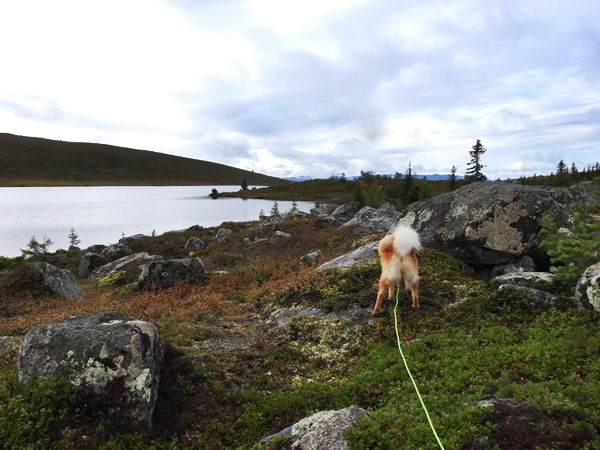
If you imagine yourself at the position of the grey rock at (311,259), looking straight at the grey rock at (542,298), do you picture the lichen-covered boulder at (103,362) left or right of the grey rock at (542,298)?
right

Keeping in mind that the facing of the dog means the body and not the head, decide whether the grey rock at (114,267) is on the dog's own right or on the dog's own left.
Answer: on the dog's own left

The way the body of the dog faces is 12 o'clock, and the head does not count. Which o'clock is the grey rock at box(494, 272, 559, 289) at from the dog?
The grey rock is roughly at 2 o'clock from the dog.

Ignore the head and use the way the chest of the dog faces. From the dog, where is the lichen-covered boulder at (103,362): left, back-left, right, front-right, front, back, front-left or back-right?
back-left

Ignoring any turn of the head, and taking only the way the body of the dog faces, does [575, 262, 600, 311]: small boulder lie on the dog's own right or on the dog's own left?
on the dog's own right

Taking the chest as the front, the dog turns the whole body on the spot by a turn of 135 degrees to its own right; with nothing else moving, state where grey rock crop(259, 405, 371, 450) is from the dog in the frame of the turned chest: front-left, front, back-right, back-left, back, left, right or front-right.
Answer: front-right

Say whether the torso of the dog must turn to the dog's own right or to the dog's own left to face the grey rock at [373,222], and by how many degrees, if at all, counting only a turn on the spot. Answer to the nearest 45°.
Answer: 0° — it already faces it

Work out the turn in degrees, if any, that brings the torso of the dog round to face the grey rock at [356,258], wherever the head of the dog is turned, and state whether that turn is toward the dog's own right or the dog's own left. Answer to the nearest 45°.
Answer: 0° — it already faces it

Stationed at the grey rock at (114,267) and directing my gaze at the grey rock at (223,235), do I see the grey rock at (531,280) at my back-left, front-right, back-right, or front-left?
back-right

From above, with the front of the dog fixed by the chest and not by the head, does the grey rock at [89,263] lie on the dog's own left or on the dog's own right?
on the dog's own left

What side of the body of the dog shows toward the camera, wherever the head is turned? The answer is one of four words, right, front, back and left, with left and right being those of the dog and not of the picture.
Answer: back

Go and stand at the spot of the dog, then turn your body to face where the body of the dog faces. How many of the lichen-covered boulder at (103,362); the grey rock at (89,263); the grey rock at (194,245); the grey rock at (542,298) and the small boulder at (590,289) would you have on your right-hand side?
2
